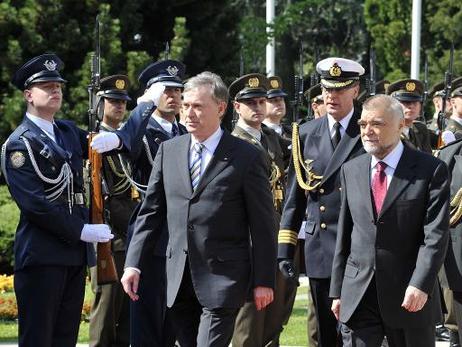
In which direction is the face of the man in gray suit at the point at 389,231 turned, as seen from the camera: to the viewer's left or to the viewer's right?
to the viewer's left

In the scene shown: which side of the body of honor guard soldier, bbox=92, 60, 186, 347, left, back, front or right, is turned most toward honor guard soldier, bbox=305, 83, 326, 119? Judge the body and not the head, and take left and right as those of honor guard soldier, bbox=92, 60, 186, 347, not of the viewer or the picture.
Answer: left

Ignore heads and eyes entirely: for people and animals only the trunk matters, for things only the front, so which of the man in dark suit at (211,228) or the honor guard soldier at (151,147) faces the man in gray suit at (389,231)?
the honor guard soldier
